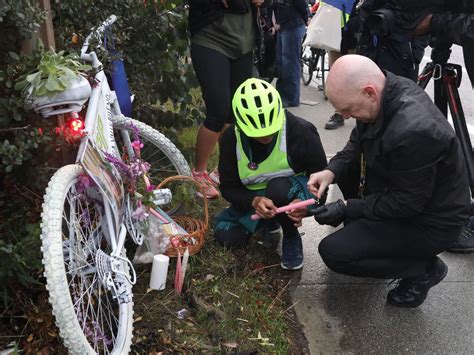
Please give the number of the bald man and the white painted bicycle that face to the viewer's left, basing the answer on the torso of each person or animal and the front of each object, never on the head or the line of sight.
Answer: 1

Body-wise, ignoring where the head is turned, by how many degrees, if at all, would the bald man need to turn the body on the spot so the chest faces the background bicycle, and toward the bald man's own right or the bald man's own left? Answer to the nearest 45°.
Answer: approximately 90° to the bald man's own right

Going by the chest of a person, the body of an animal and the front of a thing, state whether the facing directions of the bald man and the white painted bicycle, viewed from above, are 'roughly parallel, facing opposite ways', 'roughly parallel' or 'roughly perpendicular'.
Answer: roughly perpendicular

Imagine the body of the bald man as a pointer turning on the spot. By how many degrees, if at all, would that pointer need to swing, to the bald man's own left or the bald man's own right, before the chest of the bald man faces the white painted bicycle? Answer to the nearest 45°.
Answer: approximately 45° to the bald man's own left

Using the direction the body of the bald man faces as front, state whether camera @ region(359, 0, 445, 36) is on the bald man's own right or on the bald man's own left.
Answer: on the bald man's own right

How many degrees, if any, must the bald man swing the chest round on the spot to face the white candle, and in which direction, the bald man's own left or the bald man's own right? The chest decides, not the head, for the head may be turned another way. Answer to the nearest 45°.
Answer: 0° — they already face it

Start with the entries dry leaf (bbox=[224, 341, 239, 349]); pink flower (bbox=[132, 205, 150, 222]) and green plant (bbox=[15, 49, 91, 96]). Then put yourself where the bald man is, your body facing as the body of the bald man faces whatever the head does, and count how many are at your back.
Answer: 0

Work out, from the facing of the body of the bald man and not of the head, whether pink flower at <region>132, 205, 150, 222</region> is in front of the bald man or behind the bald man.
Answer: in front

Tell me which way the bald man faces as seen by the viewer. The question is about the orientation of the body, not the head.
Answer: to the viewer's left

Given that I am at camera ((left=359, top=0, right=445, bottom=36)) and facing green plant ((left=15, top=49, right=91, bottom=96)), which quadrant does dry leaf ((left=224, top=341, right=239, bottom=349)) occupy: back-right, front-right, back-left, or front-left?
front-left
